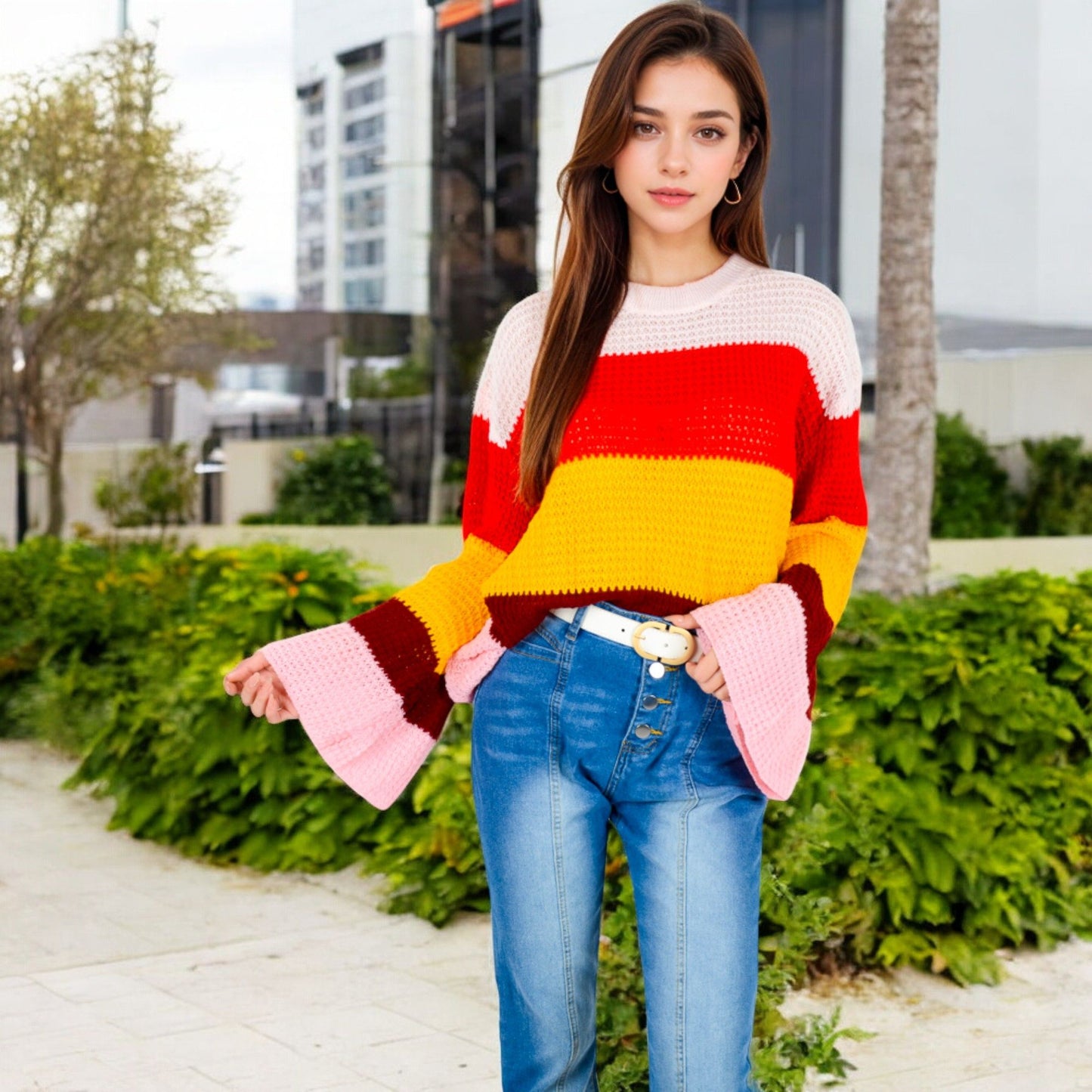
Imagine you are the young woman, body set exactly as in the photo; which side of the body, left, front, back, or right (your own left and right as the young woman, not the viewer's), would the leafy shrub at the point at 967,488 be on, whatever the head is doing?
back

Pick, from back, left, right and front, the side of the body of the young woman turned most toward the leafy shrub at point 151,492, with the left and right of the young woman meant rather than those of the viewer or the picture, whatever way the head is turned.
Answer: back

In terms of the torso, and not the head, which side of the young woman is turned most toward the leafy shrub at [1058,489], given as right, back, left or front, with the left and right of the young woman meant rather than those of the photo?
back

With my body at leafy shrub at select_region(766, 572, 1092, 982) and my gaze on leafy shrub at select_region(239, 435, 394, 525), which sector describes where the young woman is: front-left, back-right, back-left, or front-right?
back-left

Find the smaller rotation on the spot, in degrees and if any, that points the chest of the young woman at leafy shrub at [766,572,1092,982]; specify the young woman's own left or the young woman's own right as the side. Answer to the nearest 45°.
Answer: approximately 180°

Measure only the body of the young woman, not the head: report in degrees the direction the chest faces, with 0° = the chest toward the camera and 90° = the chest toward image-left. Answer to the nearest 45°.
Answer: approximately 0°

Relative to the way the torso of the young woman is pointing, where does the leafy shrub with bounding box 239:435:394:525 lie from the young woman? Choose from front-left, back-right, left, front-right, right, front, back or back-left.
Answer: back

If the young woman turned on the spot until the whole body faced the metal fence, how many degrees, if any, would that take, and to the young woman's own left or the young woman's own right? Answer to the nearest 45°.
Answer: approximately 180°

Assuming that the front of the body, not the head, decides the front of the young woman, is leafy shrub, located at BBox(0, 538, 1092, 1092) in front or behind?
behind
